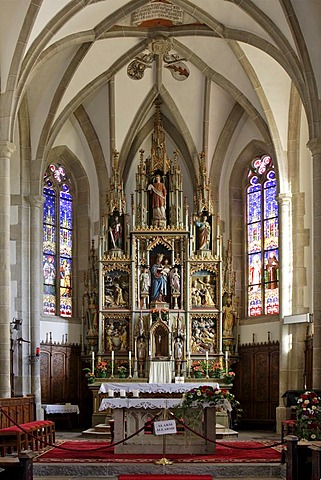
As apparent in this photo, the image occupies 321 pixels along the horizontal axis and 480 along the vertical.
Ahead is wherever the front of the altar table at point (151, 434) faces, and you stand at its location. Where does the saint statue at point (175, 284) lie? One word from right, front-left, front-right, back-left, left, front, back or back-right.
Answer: back

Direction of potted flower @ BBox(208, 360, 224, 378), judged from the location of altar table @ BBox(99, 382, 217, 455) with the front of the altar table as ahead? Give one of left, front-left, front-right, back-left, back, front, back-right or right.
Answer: back

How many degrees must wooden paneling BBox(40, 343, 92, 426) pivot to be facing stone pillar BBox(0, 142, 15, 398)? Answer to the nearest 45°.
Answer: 0° — it already faces it

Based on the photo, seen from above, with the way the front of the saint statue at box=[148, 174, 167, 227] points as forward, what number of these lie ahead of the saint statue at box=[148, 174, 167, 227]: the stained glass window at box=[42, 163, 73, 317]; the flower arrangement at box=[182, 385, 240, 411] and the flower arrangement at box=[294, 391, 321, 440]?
2

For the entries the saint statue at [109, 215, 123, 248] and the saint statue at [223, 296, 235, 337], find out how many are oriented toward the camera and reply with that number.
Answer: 2

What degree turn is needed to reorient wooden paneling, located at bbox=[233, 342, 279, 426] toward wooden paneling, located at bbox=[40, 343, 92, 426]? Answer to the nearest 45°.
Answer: approximately 90° to its right

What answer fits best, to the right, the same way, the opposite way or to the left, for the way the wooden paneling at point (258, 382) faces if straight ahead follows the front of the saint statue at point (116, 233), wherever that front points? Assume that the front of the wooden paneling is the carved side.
the same way

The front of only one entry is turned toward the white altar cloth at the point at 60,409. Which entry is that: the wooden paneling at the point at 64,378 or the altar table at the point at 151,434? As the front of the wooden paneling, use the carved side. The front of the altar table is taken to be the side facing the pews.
the wooden paneling

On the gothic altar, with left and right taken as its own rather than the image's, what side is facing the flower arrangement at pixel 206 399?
front

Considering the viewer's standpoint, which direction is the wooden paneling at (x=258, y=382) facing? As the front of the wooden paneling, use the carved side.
facing the viewer

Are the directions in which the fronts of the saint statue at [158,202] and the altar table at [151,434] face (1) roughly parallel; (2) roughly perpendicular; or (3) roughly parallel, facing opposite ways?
roughly parallel

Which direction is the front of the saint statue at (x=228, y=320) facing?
toward the camera

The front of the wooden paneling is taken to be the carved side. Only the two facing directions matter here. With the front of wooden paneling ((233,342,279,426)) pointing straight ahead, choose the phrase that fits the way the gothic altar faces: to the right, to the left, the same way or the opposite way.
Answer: the same way

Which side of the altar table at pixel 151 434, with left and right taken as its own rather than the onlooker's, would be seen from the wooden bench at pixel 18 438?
right

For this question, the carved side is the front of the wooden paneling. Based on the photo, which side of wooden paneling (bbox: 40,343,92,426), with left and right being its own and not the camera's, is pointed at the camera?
front
